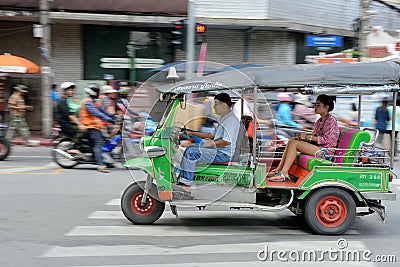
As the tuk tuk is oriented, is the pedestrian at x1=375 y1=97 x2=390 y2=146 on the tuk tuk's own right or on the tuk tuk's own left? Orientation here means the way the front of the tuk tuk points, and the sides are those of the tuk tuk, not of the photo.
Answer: on the tuk tuk's own right

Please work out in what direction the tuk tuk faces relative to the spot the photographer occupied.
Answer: facing to the left of the viewer

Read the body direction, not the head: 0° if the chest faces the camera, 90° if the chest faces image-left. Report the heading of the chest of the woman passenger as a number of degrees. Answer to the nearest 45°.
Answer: approximately 90°

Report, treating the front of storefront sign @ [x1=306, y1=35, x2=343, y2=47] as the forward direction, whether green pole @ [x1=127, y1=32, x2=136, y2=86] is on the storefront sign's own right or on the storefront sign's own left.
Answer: on the storefront sign's own right

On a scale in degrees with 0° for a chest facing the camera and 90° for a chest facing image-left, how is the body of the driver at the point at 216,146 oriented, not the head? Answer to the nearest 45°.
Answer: approximately 90°

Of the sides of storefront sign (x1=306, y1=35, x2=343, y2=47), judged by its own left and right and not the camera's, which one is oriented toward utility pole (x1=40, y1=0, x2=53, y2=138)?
right

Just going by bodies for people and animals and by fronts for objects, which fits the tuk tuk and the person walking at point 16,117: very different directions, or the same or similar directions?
very different directions
